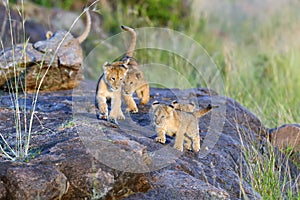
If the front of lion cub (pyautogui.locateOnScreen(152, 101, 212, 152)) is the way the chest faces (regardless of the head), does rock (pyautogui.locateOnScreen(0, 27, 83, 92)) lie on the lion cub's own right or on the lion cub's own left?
on the lion cub's own right

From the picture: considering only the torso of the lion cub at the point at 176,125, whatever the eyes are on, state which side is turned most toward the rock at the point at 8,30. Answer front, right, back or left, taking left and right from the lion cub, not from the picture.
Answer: right

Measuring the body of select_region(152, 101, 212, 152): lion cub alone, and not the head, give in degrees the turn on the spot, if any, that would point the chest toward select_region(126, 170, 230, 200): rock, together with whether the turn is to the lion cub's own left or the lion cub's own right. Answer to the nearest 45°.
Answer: approximately 45° to the lion cub's own left

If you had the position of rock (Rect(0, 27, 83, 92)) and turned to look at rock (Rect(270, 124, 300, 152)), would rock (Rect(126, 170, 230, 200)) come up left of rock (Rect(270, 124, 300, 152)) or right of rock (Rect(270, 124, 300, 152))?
right

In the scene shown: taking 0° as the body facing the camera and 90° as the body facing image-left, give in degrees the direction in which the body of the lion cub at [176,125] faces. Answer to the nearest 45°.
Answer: approximately 45°

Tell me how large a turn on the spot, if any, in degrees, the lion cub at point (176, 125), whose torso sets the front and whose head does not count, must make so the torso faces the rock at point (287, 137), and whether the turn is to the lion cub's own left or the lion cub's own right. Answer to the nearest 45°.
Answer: approximately 180°
